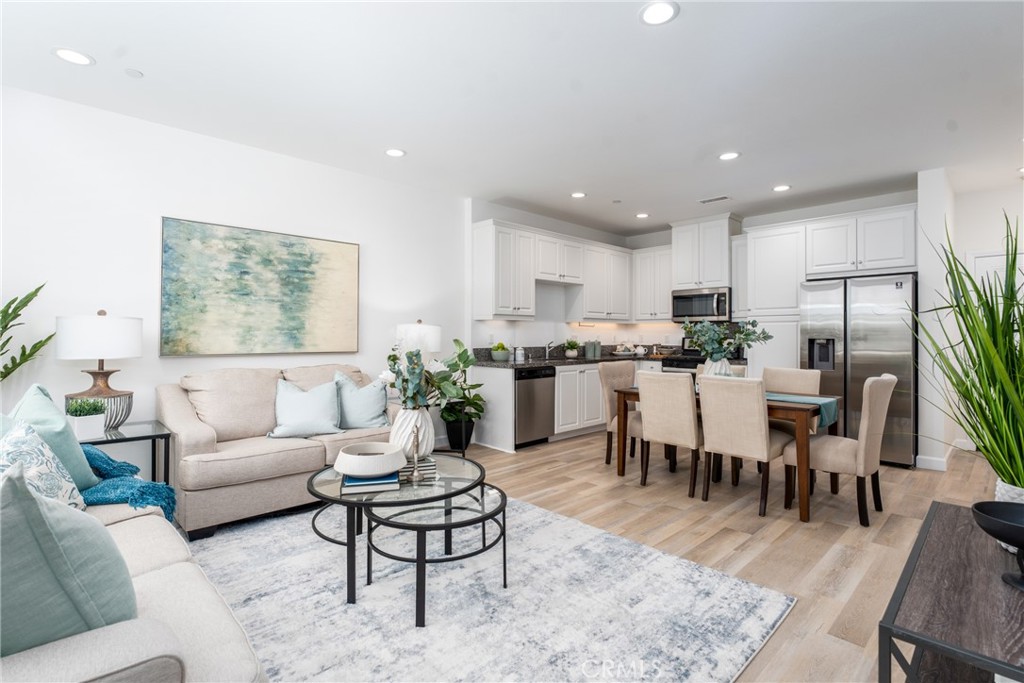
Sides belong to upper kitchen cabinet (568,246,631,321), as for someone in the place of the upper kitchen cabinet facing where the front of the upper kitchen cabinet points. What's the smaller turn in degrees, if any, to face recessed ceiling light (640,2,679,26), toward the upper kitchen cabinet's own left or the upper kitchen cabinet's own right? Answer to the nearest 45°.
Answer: approximately 45° to the upper kitchen cabinet's own right

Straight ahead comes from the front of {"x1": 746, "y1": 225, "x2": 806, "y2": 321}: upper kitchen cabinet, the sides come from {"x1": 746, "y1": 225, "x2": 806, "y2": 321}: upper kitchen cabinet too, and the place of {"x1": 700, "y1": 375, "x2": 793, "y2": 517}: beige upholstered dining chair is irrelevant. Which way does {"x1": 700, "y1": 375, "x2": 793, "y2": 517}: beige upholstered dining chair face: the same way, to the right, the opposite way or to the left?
the opposite way

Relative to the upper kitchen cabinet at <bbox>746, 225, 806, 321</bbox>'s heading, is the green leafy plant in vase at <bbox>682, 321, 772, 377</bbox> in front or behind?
in front

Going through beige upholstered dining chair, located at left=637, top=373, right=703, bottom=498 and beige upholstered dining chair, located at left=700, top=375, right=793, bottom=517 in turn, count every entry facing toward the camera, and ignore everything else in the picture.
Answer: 0

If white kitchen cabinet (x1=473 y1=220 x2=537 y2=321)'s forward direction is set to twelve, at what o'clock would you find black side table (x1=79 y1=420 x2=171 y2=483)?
The black side table is roughly at 3 o'clock from the white kitchen cabinet.

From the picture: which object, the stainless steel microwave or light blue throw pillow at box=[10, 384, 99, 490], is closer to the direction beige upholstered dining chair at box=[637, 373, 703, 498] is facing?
the stainless steel microwave

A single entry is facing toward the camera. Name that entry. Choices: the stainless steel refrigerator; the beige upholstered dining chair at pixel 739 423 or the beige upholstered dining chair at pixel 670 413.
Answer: the stainless steel refrigerator

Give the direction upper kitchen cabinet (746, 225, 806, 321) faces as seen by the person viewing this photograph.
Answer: facing the viewer and to the left of the viewer

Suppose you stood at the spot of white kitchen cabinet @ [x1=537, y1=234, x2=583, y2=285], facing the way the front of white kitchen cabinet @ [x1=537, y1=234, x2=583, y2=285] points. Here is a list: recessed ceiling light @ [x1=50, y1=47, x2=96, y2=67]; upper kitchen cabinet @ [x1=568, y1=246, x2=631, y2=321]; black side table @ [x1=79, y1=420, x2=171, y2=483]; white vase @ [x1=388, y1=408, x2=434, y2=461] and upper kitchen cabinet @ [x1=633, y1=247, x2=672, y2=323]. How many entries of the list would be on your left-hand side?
2

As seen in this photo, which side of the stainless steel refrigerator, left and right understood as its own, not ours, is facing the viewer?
front

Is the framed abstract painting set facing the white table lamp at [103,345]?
no

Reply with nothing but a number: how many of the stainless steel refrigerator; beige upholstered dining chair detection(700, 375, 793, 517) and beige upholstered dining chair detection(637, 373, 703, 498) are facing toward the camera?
1

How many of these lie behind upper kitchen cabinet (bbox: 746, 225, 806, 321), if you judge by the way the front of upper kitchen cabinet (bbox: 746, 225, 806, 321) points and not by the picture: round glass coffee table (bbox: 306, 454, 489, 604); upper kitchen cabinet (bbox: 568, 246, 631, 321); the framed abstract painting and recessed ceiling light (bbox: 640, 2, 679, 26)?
0

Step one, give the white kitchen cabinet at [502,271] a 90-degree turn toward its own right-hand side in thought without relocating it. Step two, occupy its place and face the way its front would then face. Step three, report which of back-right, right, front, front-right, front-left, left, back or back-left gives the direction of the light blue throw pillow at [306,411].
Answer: front

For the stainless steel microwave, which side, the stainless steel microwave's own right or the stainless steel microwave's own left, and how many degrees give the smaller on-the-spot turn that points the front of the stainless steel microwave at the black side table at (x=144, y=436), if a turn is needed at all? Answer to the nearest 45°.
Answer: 0° — it already faces it

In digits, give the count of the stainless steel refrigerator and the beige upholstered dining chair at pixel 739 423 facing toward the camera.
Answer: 1

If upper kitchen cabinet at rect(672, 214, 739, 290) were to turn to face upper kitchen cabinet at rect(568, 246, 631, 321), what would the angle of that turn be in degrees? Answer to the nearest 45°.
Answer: approximately 45° to its right

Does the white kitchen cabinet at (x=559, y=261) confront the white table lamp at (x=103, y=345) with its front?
no

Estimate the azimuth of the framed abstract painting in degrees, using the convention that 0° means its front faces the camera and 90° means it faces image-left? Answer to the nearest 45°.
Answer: approximately 315°

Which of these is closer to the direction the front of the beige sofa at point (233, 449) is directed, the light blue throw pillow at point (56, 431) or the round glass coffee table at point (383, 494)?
the round glass coffee table

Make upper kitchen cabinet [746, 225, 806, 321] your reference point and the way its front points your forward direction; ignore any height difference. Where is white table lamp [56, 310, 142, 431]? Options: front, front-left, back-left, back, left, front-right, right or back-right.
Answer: front
